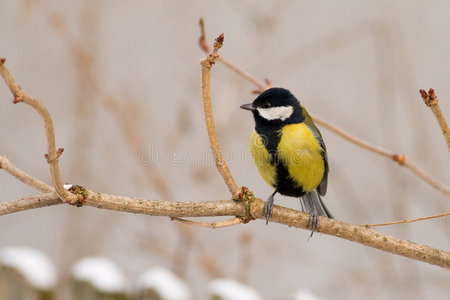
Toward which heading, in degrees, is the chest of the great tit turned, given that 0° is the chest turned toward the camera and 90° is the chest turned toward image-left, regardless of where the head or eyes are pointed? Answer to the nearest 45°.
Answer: approximately 45°

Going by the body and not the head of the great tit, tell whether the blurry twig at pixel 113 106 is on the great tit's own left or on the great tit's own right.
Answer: on the great tit's own right
